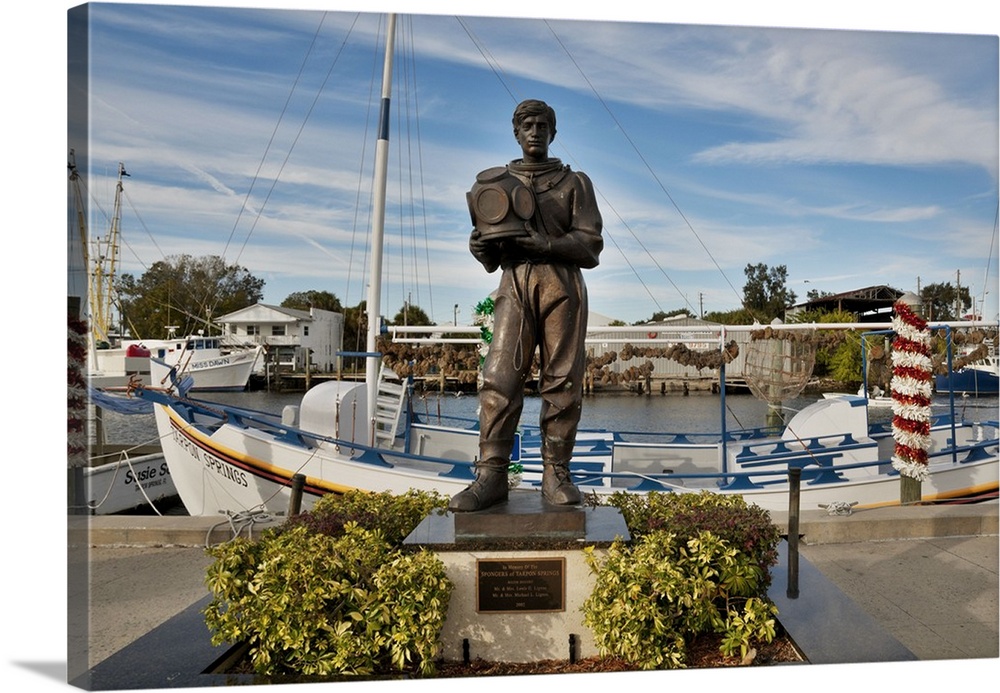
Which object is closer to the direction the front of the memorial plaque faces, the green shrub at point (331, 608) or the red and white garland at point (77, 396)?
the green shrub

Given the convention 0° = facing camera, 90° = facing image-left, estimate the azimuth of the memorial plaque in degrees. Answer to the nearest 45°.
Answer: approximately 0°

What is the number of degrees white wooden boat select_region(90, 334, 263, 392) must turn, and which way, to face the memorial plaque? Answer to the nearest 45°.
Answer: approximately 90° to its right

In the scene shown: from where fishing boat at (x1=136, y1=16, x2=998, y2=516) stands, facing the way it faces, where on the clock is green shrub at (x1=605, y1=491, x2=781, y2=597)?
The green shrub is roughly at 8 o'clock from the fishing boat.

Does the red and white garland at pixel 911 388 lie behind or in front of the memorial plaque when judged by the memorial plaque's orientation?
behind

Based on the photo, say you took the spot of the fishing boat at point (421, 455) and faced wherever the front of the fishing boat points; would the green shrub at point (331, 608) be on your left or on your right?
on your left

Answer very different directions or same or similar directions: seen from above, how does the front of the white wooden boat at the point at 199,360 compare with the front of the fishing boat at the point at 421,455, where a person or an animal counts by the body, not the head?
very different directions

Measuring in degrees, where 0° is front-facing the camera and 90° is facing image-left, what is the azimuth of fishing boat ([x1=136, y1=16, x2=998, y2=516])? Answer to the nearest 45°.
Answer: approximately 90°

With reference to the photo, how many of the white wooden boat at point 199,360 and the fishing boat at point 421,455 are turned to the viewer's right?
1

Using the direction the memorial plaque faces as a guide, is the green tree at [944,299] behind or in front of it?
behind

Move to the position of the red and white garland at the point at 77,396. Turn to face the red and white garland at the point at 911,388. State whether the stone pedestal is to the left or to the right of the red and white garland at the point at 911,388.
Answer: right
